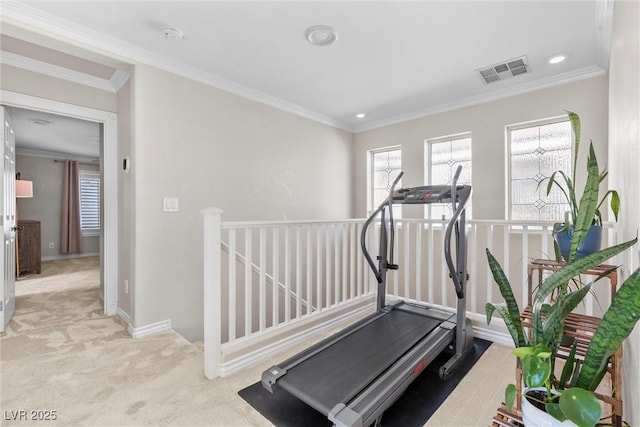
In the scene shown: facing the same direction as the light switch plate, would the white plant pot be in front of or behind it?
in front

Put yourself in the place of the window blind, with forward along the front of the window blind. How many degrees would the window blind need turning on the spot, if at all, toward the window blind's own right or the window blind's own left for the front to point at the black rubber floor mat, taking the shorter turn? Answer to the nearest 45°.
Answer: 0° — it already faces it

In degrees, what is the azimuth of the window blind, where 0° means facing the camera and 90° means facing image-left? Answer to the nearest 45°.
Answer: approximately 0°

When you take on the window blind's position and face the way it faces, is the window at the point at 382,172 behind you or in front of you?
in front

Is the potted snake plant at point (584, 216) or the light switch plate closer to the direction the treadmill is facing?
the potted snake plant

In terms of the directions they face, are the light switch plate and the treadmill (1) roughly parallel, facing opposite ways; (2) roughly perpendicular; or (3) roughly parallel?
roughly perpendicular

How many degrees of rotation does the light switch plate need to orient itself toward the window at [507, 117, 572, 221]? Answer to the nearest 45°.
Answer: approximately 90° to its left

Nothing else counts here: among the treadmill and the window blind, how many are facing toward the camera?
1

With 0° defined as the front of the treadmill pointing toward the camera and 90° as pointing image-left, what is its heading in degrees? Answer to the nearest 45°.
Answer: approximately 225°

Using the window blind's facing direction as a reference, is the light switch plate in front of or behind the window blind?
in front

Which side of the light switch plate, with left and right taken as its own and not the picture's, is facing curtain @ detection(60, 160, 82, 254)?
back
